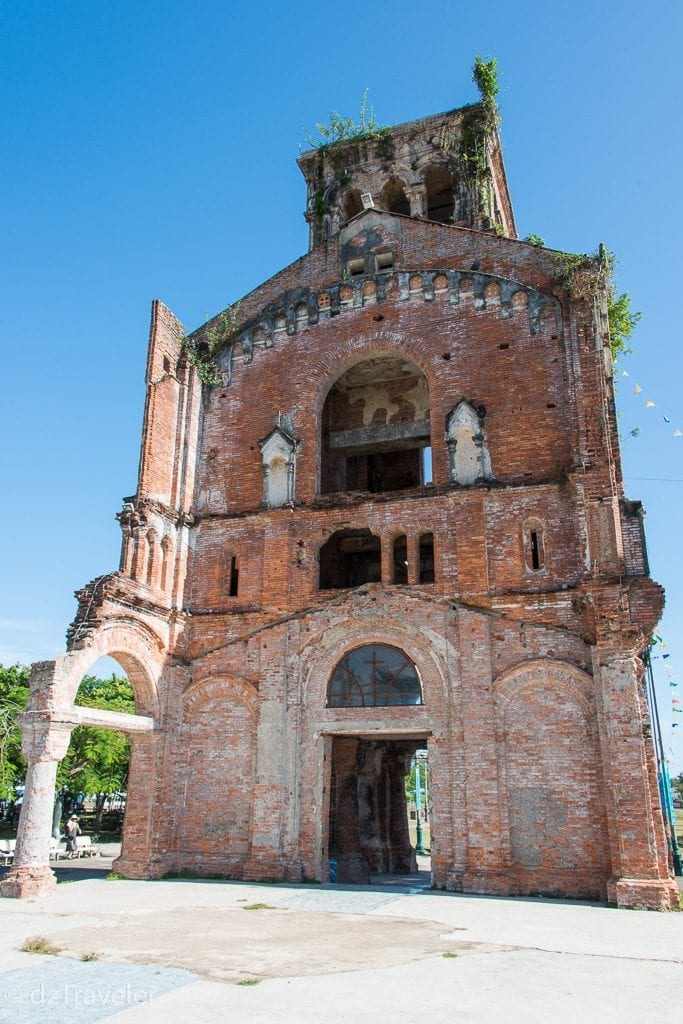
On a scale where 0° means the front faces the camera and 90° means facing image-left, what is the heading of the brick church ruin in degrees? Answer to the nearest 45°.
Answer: approximately 0°

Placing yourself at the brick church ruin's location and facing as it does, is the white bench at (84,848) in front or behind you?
behind

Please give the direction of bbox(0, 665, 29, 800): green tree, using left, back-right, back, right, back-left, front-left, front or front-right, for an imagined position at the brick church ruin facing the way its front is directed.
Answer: back-right

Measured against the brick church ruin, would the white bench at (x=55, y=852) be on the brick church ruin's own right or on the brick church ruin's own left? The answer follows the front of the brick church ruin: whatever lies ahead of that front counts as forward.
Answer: on the brick church ruin's own right
